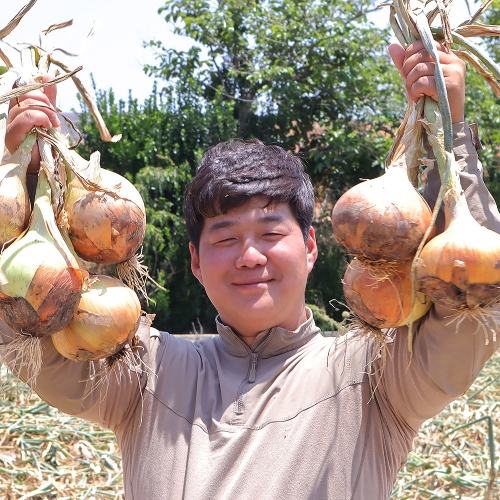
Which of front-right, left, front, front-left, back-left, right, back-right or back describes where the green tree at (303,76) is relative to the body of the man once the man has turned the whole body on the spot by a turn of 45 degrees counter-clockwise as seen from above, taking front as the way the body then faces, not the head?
back-left

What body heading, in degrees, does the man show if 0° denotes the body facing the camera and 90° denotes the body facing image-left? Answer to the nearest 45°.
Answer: approximately 0°
